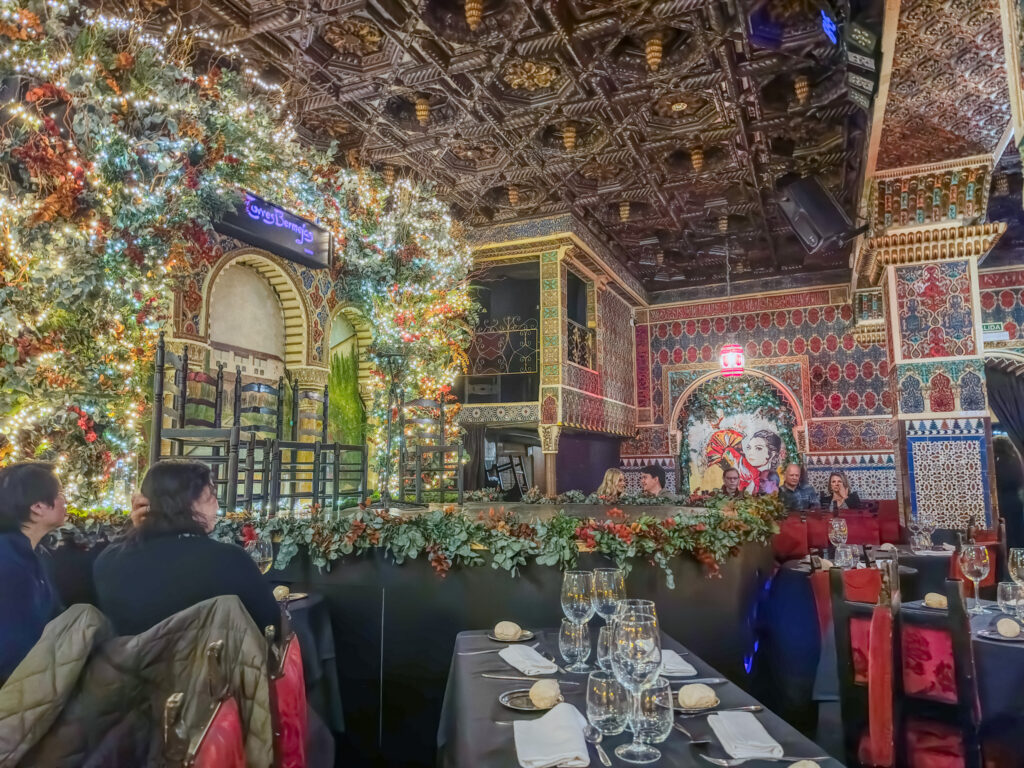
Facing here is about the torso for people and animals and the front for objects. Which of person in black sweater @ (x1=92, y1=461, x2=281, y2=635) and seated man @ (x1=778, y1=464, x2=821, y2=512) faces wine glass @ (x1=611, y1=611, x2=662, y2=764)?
the seated man

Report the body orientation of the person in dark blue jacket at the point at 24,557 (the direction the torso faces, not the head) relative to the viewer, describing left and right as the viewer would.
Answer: facing to the right of the viewer

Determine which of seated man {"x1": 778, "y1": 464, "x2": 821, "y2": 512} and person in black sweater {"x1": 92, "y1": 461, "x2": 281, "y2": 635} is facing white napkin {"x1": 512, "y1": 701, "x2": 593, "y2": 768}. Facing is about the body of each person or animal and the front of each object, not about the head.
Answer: the seated man

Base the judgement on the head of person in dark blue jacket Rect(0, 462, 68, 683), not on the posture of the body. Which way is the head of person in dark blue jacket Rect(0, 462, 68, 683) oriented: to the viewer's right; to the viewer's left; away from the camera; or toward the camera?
to the viewer's right

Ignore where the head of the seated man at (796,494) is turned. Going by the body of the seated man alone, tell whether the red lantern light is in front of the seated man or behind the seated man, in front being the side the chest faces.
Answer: behind

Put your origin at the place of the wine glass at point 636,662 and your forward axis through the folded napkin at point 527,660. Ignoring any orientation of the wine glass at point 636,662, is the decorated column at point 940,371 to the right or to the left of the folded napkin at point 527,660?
right
